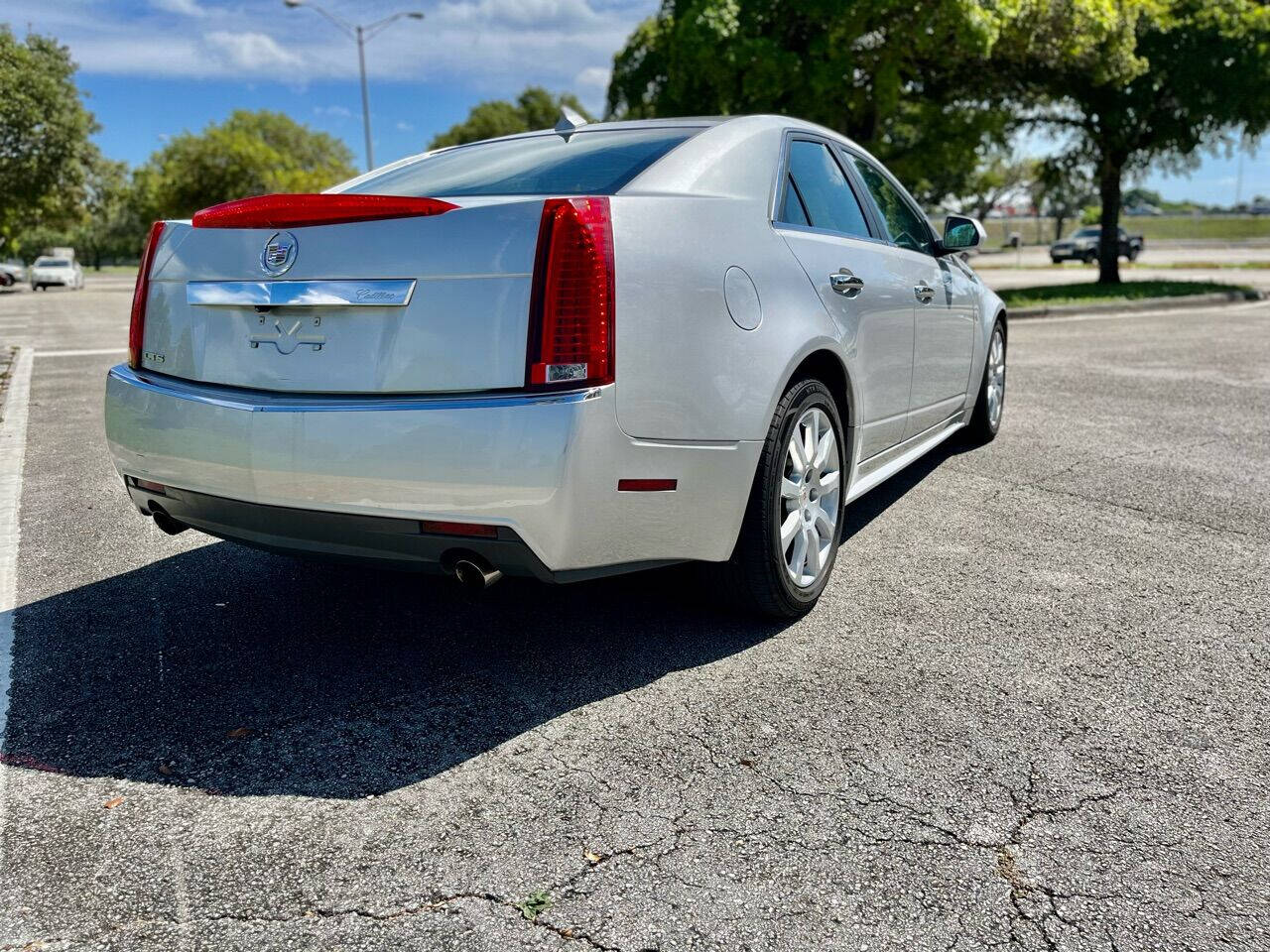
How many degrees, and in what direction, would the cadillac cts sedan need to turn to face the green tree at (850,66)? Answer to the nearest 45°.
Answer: approximately 45° to its left

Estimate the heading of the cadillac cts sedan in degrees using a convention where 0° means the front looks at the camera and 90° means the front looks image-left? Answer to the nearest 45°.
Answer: approximately 225°

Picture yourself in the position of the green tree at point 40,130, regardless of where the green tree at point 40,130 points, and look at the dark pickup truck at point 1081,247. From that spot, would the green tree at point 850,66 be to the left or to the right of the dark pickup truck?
right

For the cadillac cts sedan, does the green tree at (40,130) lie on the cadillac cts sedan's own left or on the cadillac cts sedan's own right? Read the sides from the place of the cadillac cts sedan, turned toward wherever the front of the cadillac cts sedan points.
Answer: on the cadillac cts sedan's own left

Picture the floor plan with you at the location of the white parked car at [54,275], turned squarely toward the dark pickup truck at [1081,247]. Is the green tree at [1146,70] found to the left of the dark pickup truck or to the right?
right

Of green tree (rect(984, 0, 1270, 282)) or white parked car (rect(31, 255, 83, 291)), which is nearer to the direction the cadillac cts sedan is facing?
the green tree

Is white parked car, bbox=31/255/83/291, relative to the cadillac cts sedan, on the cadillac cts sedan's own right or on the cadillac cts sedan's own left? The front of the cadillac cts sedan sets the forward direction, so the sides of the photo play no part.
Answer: on the cadillac cts sedan's own left

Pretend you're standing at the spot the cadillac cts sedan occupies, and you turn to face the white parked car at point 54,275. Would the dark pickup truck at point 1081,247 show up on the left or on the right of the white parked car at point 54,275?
right
